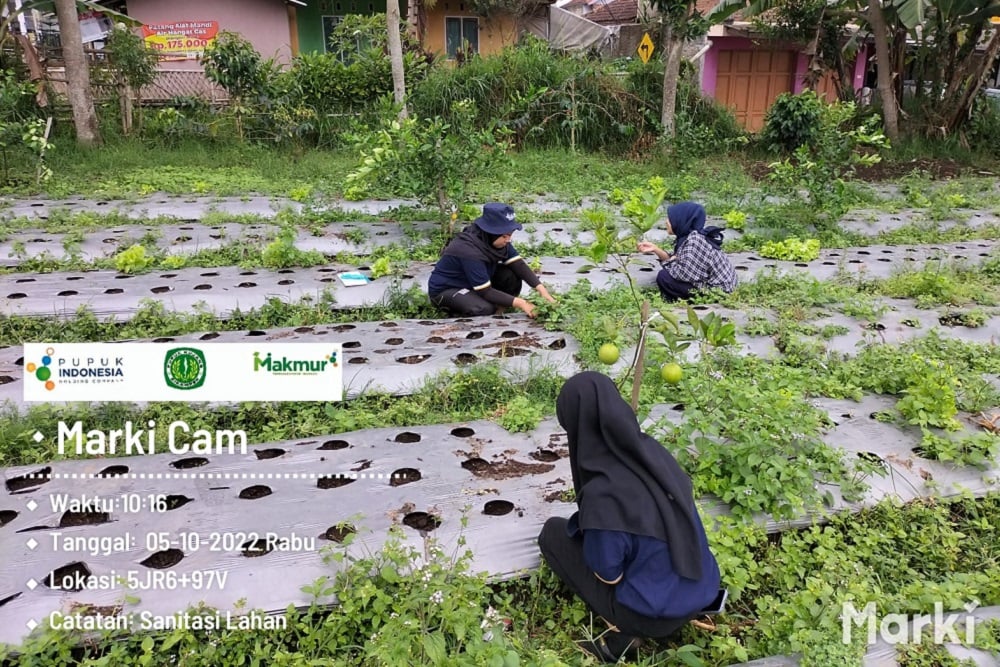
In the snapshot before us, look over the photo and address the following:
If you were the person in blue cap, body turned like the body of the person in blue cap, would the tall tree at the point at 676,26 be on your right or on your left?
on your left

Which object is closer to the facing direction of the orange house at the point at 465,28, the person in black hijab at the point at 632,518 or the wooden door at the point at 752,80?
the person in black hijab

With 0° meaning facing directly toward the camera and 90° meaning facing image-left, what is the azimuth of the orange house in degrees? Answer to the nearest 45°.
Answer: approximately 0°

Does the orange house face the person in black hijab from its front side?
yes

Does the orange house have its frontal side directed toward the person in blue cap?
yes

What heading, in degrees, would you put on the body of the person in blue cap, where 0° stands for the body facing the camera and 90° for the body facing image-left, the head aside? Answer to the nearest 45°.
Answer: approximately 315°

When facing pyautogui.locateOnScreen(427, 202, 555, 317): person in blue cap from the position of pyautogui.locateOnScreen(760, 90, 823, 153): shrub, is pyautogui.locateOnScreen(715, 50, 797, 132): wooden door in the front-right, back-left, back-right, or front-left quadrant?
back-right

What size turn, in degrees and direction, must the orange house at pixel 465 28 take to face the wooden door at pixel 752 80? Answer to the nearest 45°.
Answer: approximately 45° to its left

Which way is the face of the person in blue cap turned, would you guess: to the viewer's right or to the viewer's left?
to the viewer's right
